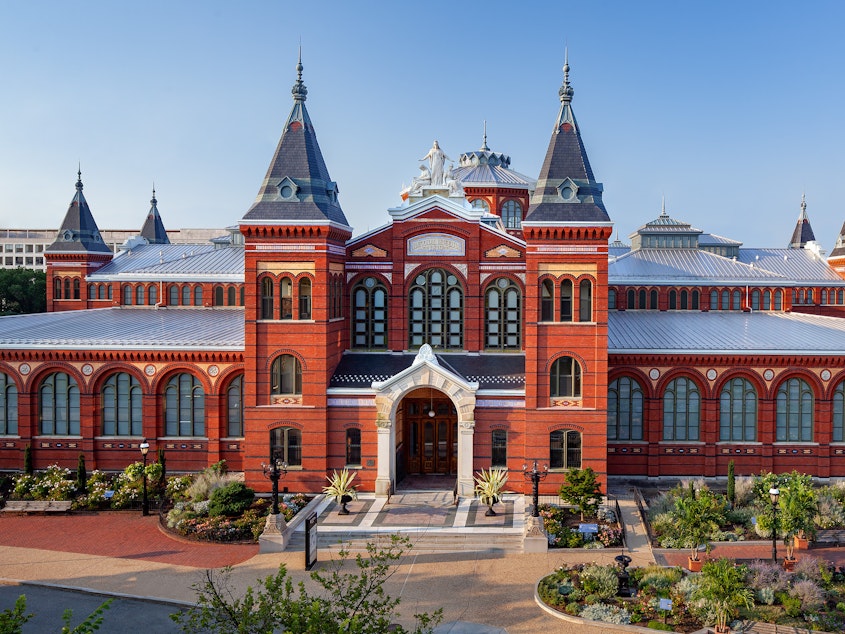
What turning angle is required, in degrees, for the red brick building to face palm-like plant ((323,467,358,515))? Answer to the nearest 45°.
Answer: approximately 45° to its right

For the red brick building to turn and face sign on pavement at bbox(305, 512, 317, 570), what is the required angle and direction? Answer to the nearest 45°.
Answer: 0° — it already faces it

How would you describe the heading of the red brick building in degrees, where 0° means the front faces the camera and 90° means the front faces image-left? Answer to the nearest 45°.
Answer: approximately 0°

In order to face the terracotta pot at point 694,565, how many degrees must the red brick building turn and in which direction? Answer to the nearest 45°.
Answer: approximately 45° to its left

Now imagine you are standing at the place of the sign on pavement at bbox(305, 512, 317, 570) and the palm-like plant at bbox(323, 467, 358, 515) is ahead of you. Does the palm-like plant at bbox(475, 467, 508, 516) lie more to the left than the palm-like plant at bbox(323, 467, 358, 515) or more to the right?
right
